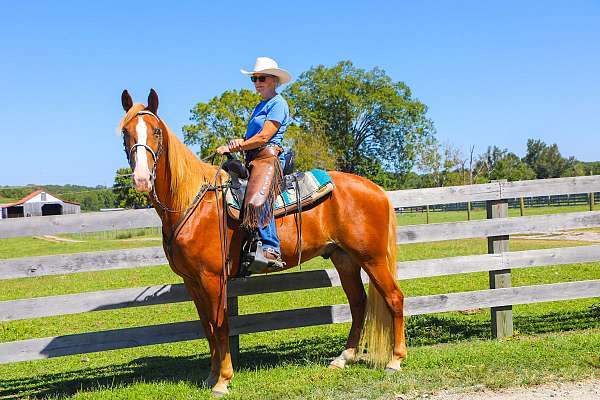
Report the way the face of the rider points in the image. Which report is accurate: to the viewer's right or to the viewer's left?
to the viewer's left

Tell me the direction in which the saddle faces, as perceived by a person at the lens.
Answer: facing to the left of the viewer

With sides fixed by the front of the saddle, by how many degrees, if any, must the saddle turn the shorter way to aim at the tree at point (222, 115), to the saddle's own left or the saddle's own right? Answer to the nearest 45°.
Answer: approximately 90° to the saddle's own right

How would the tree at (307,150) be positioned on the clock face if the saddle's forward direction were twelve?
The tree is roughly at 3 o'clock from the saddle.
